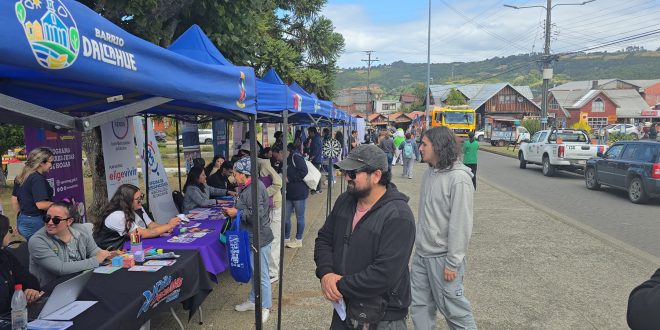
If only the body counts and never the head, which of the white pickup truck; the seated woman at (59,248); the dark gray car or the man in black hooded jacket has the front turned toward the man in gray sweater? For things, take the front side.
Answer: the seated woman

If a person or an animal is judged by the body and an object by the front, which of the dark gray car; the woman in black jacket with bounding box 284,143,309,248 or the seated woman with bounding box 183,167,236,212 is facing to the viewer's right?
the seated woman

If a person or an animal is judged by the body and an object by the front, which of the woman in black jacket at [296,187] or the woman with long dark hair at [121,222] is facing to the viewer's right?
the woman with long dark hair

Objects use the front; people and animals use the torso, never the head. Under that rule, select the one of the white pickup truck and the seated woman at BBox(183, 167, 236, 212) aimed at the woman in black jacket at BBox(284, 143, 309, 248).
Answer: the seated woman

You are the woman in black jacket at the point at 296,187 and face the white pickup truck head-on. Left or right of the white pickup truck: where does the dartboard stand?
left

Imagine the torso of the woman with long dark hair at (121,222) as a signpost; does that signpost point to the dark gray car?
yes

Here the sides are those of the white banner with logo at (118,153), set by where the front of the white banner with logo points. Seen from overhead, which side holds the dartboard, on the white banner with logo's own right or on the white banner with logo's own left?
on the white banner with logo's own left

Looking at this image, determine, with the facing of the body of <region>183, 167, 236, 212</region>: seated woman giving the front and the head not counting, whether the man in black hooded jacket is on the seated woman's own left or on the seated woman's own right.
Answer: on the seated woman's own right

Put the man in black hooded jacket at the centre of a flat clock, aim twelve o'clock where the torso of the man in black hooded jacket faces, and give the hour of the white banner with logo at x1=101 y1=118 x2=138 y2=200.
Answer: The white banner with logo is roughly at 3 o'clock from the man in black hooded jacket.

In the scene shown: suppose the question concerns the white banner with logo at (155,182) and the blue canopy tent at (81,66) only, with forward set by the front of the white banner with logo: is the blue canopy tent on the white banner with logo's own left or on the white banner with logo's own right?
on the white banner with logo's own right

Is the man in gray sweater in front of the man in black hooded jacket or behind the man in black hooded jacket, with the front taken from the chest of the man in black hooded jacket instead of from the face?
behind

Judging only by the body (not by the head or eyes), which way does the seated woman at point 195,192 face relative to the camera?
to the viewer's right

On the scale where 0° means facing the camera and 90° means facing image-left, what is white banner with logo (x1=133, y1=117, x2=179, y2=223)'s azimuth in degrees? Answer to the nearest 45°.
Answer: approximately 315°
